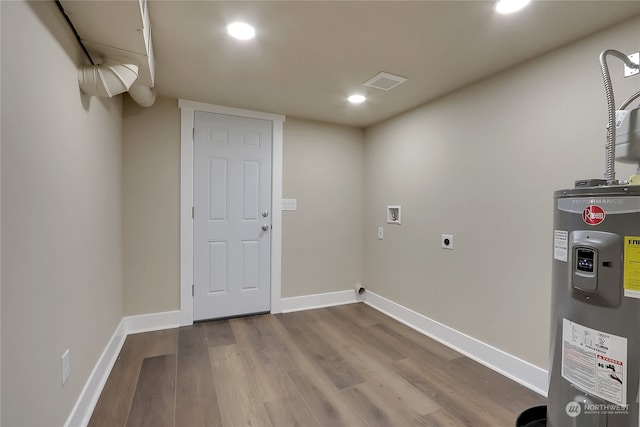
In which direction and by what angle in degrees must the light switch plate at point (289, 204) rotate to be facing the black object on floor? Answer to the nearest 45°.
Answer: approximately 45° to its left

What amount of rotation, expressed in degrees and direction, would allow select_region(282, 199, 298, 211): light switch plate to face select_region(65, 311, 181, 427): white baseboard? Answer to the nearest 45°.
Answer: approximately 45° to its right

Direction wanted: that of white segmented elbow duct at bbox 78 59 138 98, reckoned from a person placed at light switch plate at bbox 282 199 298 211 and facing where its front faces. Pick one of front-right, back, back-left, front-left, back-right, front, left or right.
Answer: front-right

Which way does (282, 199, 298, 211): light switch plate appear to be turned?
toward the camera

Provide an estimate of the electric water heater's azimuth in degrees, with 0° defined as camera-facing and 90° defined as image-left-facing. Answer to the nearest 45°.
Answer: approximately 45°

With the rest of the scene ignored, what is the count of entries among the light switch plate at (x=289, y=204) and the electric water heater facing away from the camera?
0
